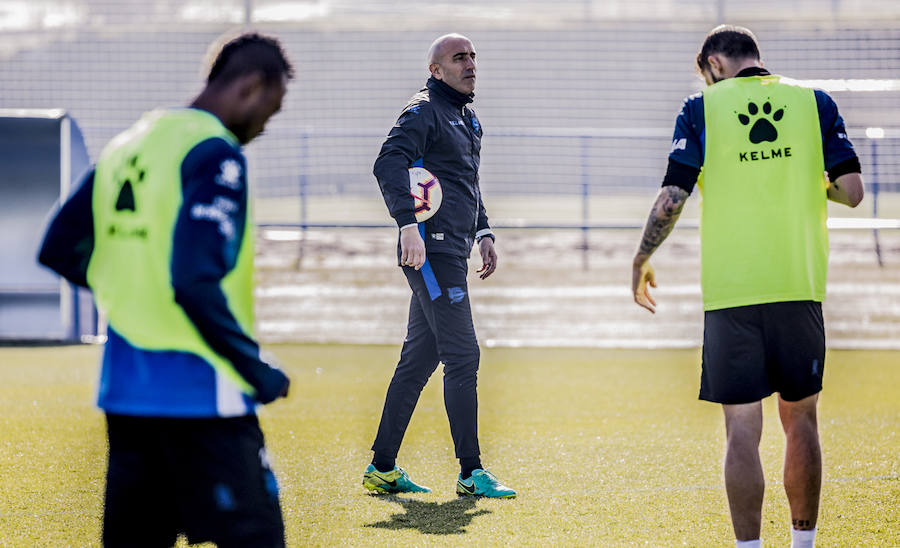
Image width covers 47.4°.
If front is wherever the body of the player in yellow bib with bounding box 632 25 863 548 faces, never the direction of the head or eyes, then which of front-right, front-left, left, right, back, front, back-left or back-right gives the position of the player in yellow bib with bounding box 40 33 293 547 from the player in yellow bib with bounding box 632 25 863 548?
back-left

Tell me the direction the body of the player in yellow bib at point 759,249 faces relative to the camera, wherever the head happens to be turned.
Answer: away from the camera

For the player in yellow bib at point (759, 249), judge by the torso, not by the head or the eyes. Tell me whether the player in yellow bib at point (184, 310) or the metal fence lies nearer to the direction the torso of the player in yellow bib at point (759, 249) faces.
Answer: the metal fence

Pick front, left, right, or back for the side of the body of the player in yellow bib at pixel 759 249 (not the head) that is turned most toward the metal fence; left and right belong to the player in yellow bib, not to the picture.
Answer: front

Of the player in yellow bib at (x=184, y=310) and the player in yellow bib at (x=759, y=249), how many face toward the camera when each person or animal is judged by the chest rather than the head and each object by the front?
0

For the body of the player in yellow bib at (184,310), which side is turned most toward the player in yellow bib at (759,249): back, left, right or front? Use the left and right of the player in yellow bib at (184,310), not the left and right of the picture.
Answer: front

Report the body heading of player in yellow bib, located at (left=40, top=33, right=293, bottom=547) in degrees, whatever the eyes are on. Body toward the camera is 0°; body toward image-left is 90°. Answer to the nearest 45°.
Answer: approximately 225°

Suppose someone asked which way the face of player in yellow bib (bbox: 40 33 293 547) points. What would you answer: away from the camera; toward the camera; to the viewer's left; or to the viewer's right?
to the viewer's right

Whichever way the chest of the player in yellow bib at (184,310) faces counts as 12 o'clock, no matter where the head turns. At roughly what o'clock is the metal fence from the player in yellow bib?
The metal fence is roughly at 11 o'clock from the player in yellow bib.

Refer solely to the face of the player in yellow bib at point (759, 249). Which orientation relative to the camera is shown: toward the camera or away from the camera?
away from the camera
